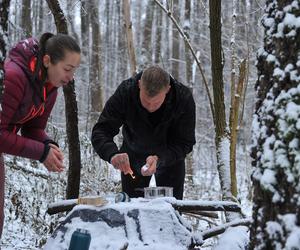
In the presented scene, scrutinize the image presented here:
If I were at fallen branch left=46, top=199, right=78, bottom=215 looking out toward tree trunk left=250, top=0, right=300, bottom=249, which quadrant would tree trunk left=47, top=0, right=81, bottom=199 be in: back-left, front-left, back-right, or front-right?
back-left

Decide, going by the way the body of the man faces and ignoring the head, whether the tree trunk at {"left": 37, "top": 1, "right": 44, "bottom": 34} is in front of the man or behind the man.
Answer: behind

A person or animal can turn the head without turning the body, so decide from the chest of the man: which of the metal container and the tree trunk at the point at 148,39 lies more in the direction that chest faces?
the metal container

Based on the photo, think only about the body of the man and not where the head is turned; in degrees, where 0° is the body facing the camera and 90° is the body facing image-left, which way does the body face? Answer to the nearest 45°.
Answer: approximately 0°

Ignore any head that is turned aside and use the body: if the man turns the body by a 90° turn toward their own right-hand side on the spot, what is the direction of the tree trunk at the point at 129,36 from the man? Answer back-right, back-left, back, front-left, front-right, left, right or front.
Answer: right

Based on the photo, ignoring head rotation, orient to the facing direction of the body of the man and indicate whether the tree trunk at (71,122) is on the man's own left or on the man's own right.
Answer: on the man's own right

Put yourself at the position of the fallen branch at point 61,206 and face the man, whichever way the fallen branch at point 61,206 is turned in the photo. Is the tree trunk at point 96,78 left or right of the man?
left

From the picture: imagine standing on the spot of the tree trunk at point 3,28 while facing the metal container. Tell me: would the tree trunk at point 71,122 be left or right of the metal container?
left

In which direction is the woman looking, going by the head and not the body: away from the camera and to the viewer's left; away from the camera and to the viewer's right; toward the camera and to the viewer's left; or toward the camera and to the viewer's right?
toward the camera and to the viewer's right

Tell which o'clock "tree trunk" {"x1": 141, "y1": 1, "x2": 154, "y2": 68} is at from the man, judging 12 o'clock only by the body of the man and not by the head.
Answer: The tree trunk is roughly at 6 o'clock from the man.

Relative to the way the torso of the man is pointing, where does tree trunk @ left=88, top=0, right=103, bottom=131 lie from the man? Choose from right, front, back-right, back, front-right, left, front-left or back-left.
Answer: back
